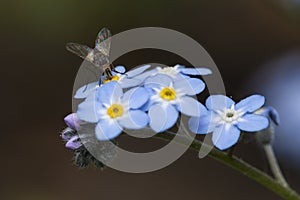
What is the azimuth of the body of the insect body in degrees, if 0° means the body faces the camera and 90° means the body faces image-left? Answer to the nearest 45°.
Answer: approximately 315°

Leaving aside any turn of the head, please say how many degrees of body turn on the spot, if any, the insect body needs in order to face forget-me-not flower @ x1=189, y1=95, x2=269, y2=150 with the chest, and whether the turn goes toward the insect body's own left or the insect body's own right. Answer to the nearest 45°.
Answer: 0° — it already faces it
